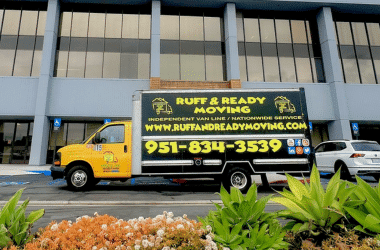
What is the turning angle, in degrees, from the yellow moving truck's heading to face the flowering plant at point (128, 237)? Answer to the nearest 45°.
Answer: approximately 90° to its left

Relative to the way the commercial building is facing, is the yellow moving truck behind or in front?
in front

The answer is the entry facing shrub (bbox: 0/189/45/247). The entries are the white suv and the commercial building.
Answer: the commercial building

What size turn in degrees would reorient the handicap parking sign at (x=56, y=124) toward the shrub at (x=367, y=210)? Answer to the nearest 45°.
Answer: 0° — it already faces it

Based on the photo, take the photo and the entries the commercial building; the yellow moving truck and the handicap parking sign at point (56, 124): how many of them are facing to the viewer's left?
1

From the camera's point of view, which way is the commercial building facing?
toward the camera

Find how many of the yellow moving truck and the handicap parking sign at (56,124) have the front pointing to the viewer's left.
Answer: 1

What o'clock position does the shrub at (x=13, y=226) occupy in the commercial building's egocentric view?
The shrub is roughly at 12 o'clock from the commercial building.

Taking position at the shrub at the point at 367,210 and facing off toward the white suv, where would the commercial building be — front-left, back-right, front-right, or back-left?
front-left

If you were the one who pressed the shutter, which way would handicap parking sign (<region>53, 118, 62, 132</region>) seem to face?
facing the viewer

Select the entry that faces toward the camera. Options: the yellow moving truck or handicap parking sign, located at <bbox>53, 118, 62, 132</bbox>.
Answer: the handicap parking sign

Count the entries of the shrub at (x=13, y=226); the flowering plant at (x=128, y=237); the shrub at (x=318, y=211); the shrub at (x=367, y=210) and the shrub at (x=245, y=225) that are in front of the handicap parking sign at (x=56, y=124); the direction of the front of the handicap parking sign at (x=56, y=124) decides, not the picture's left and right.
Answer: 5

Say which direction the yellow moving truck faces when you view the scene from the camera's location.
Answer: facing to the left of the viewer

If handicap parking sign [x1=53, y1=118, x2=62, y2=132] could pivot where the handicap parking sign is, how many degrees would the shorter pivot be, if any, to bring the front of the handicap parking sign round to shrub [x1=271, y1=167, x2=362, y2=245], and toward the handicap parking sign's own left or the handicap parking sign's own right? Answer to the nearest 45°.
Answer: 0° — it already faces it

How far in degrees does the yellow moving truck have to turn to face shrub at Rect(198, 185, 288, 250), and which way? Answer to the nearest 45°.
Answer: approximately 90° to its left

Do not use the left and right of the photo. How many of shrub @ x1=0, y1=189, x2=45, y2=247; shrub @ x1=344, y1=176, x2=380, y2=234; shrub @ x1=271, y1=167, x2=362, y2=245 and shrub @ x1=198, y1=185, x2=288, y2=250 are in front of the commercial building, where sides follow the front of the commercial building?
4

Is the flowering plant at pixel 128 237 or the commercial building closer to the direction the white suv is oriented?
the commercial building

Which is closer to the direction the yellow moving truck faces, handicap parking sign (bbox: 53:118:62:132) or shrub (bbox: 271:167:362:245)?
the handicap parking sign

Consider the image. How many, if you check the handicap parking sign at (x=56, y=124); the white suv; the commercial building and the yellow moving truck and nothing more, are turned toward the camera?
2
